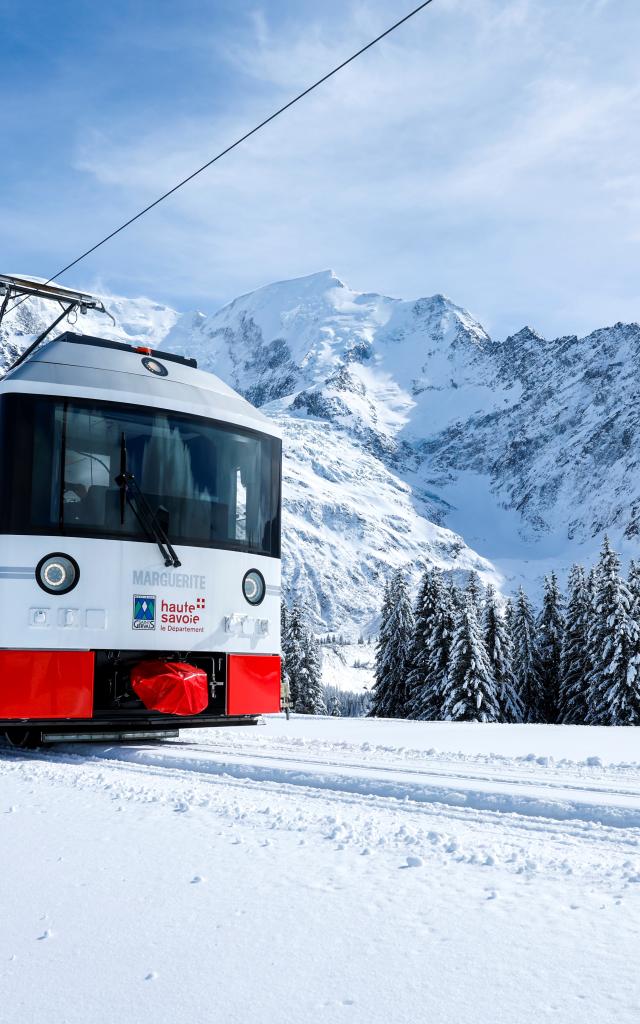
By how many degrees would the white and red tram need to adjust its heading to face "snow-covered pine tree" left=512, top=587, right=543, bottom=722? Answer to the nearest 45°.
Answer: approximately 90° to its left

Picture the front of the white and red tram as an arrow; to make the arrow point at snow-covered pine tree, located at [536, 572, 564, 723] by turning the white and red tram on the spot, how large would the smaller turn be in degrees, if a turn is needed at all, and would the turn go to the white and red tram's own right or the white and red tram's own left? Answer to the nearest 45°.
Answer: approximately 90° to the white and red tram's own left

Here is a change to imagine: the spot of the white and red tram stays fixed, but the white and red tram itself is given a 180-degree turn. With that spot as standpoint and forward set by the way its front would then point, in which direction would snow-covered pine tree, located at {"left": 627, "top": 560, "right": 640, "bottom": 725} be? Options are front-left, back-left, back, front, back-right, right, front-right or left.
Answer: right

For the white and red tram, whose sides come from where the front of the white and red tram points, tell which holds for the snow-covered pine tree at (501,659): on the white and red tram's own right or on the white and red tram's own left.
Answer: on the white and red tram's own left

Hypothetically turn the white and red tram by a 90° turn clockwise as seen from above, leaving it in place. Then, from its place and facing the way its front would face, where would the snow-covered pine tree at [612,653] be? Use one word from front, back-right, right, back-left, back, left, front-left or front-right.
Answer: back

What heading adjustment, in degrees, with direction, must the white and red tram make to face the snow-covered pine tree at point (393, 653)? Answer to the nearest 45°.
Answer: approximately 135° to its left

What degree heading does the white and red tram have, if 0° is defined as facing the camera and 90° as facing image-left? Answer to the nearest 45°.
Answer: approximately 315°

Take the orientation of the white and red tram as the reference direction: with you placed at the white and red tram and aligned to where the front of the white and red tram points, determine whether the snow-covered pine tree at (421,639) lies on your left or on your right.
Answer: on your left

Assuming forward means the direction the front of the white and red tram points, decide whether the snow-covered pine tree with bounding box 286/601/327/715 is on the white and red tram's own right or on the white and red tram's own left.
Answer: on the white and red tram's own left
